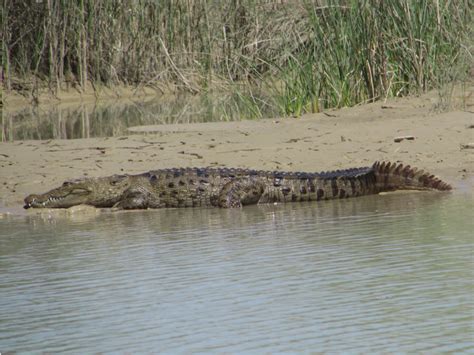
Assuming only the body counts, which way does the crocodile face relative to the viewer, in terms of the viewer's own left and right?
facing to the left of the viewer
